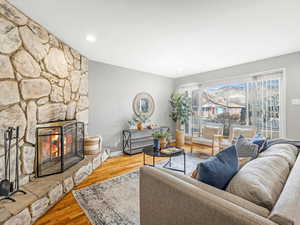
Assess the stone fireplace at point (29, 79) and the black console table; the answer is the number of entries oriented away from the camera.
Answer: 0

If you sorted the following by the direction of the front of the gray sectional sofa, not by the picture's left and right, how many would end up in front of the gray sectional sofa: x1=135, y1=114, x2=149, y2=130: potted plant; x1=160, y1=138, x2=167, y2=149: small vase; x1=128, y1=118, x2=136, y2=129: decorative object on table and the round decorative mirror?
4

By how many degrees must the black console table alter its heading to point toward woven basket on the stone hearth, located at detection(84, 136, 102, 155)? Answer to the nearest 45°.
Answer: approximately 90° to its right

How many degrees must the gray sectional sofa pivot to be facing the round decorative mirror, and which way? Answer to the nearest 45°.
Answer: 0° — it already faces it

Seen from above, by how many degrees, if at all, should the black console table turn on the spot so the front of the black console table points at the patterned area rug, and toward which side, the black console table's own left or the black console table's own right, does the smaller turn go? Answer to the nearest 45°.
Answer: approximately 45° to the black console table's own right

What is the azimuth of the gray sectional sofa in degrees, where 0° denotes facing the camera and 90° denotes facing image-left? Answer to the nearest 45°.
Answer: approximately 135°

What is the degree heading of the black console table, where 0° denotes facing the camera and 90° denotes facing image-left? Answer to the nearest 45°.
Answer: approximately 315°

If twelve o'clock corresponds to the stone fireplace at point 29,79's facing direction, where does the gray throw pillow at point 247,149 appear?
The gray throw pillow is roughly at 12 o'clock from the stone fireplace.

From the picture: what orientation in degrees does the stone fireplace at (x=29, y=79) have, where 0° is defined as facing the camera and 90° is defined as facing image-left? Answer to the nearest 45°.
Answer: approximately 315°
